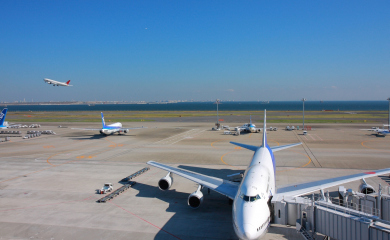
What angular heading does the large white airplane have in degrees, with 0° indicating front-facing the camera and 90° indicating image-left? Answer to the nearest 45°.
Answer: approximately 0°
